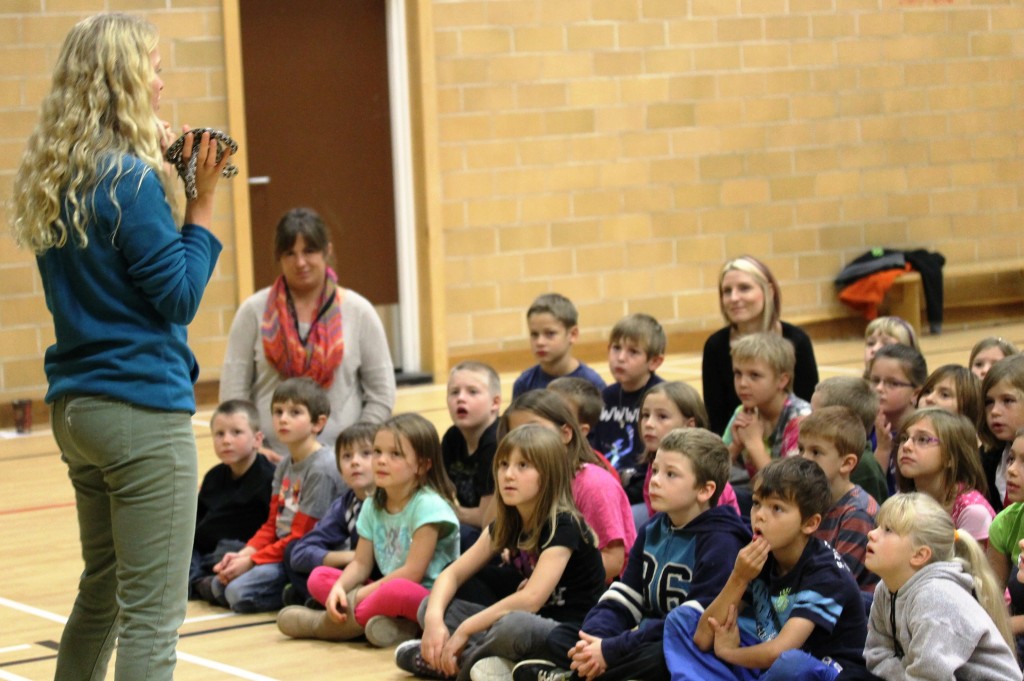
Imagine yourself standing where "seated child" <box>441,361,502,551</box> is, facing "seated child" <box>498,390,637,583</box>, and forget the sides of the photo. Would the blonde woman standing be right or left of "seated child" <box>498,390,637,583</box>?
right

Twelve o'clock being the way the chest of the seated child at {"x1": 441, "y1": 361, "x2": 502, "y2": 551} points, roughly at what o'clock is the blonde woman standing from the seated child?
The blonde woman standing is roughly at 11 o'clock from the seated child.

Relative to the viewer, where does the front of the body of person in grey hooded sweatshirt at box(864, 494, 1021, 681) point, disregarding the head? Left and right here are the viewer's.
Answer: facing to the left of the viewer

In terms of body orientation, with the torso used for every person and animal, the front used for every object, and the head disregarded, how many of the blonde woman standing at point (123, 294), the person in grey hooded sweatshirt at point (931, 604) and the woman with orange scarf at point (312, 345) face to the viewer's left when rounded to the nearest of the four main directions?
1

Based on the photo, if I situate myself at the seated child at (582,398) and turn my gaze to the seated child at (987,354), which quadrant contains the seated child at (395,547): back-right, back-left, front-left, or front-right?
back-right

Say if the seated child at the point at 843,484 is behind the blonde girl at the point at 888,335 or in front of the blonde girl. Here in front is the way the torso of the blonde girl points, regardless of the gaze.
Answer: in front

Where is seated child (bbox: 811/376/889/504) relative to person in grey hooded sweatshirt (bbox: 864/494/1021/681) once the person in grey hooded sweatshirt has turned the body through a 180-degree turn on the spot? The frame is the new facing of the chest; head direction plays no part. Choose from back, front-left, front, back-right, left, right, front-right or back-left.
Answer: left

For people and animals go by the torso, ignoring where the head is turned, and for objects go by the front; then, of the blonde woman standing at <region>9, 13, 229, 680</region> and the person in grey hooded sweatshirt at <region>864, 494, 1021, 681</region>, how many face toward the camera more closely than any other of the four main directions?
0

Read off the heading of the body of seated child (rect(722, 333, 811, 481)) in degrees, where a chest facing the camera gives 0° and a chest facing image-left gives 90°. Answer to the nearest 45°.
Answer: approximately 45°

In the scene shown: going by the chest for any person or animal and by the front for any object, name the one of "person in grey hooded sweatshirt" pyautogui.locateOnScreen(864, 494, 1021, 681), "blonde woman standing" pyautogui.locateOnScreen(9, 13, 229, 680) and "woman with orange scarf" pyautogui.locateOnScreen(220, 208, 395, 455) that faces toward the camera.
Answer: the woman with orange scarf

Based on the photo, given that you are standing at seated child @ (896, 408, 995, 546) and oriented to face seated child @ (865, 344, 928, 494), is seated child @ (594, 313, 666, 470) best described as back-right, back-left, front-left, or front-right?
front-left

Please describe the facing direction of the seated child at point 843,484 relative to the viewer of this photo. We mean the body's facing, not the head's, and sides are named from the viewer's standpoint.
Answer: facing the viewer and to the left of the viewer

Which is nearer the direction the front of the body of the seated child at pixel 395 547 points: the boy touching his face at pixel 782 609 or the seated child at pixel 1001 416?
the boy touching his face

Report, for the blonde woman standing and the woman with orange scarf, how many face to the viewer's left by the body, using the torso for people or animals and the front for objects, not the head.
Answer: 0

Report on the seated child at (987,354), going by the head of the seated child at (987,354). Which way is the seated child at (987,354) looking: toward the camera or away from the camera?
toward the camera

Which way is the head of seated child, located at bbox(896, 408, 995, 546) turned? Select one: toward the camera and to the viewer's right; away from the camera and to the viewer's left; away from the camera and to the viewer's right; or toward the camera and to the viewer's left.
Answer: toward the camera and to the viewer's left

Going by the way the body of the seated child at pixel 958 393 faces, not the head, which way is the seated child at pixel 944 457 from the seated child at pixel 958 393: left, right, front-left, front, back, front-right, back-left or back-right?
front-left

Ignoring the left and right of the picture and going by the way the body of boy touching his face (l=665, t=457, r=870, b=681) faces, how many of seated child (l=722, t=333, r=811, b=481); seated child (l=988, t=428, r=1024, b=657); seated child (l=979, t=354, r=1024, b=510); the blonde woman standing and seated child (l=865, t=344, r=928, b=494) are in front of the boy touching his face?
1

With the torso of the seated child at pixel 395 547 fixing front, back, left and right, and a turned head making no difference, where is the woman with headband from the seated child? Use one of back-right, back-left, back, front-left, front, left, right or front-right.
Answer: back
